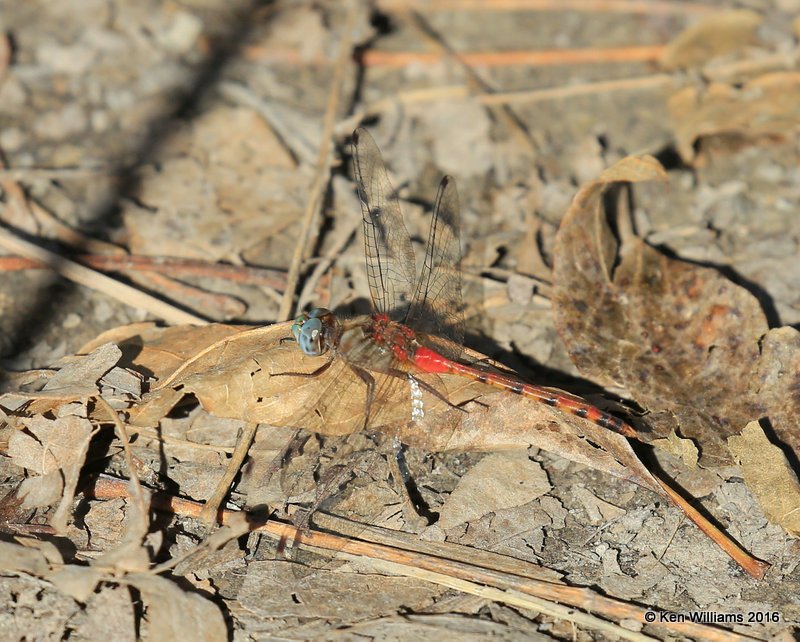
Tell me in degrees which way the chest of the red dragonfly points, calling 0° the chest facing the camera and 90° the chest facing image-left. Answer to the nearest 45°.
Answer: approximately 90°

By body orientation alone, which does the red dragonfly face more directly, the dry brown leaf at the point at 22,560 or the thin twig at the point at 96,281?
the thin twig

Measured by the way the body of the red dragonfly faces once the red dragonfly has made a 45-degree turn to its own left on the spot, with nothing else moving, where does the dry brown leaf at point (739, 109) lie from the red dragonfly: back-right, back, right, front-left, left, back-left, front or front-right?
back

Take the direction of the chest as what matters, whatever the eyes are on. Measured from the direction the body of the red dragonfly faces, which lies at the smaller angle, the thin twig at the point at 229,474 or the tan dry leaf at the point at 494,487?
the thin twig

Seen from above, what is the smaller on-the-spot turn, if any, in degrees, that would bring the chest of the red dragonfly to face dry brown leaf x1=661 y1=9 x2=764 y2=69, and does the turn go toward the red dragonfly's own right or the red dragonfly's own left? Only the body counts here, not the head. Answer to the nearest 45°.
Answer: approximately 135° to the red dragonfly's own right

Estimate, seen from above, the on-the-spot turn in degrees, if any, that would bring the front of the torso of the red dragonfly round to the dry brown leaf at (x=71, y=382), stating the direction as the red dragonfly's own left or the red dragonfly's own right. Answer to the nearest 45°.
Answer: approximately 45° to the red dragonfly's own left

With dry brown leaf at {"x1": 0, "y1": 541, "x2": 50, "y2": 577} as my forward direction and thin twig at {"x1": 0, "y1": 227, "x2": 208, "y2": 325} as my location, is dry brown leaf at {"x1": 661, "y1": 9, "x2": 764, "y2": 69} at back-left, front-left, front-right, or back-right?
back-left

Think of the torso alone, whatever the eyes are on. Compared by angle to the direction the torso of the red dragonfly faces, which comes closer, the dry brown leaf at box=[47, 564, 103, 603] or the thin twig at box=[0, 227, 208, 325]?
the thin twig

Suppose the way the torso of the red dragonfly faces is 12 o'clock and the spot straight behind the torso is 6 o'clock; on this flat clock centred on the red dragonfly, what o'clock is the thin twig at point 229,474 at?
The thin twig is roughly at 10 o'clock from the red dragonfly.
